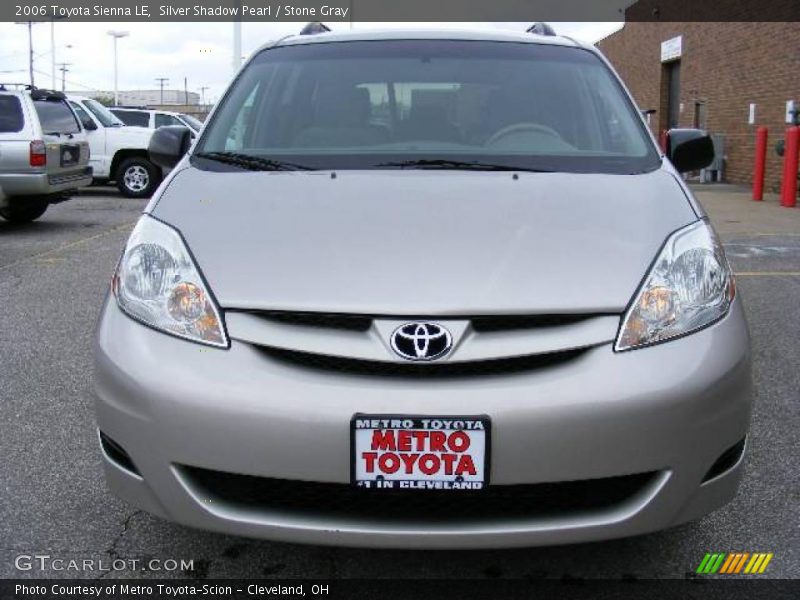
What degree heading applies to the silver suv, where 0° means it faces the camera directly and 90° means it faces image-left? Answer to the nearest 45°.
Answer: approximately 135°

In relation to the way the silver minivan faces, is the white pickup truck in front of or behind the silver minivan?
behind

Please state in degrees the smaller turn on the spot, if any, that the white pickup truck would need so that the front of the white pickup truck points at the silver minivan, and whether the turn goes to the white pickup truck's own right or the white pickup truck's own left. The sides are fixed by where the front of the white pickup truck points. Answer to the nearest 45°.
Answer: approximately 45° to the white pickup truck's own right

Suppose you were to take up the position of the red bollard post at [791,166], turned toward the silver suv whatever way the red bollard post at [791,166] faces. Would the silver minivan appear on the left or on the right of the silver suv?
left

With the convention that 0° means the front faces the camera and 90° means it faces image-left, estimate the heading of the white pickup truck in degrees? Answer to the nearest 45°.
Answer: approximately 315°

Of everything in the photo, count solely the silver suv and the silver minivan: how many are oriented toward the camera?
1

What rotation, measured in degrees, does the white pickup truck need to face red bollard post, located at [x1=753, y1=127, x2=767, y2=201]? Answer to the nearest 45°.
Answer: approximately 45° to its left
